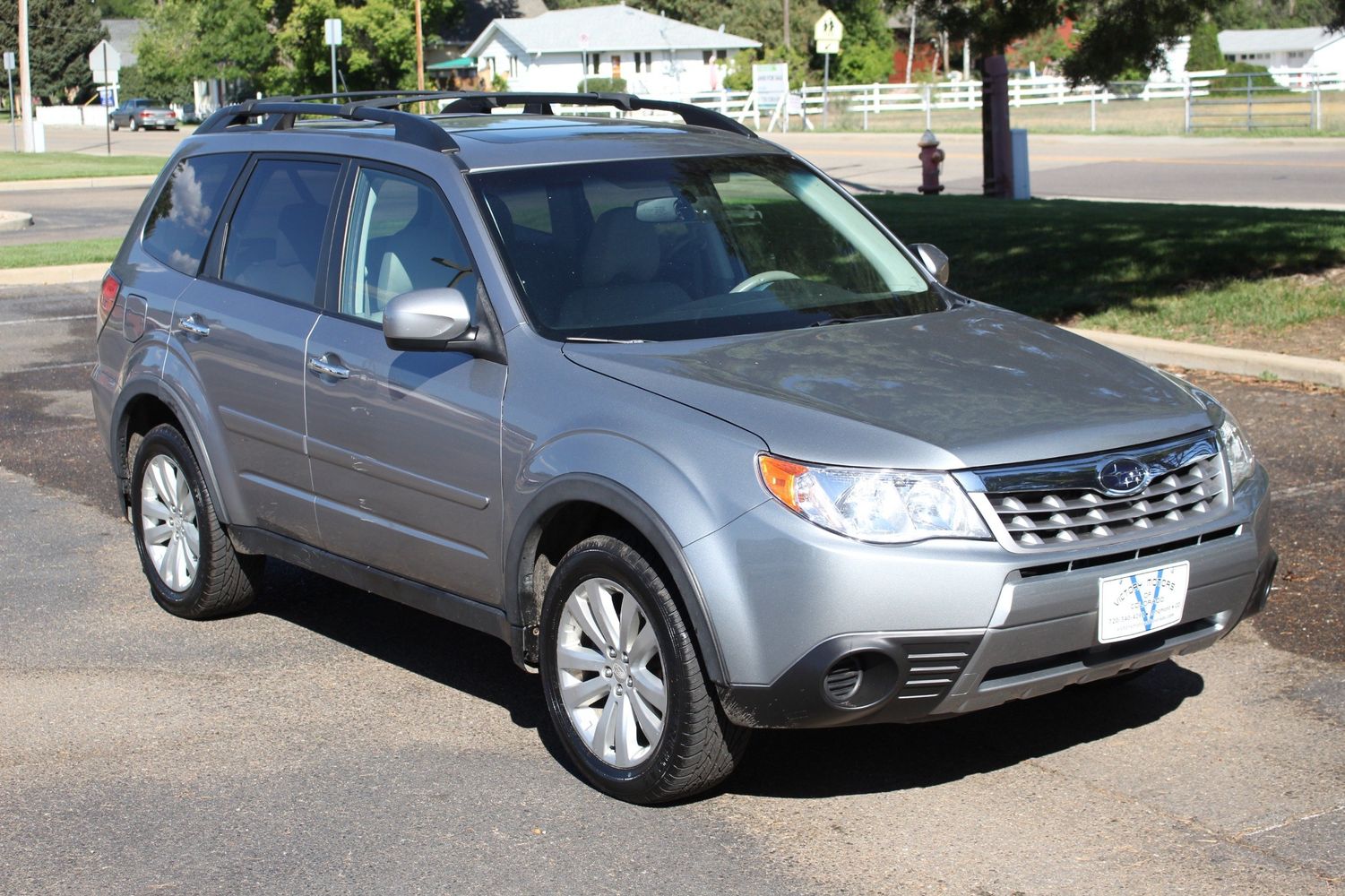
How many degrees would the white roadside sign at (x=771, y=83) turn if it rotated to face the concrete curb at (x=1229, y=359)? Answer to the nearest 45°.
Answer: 0° — it already faces it

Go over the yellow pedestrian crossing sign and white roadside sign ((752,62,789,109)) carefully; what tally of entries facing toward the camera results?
2

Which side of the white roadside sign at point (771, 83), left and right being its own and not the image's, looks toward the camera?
front

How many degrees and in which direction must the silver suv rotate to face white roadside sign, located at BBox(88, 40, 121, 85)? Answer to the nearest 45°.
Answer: approximately 135° to its left

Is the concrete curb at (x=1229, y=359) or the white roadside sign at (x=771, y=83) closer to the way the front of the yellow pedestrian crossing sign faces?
the concrete curb

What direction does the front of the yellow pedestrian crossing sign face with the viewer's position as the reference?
facing the viewer

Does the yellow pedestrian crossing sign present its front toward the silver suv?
yes

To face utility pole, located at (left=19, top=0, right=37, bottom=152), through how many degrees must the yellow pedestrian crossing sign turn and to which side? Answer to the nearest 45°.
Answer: approximately 90° to its right

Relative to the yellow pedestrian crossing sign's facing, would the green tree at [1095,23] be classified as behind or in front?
in front

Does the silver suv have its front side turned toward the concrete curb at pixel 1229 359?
no

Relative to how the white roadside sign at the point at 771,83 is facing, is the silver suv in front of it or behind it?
in front

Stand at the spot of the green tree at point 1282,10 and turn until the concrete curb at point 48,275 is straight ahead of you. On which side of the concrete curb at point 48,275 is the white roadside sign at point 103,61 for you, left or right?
right

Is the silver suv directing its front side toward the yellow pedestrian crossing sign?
no

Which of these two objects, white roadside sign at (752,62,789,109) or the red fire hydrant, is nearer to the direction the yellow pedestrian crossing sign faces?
the red fire hydrant

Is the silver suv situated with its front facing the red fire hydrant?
no

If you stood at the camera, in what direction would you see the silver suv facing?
facing the viewer and to the right of the viewer
